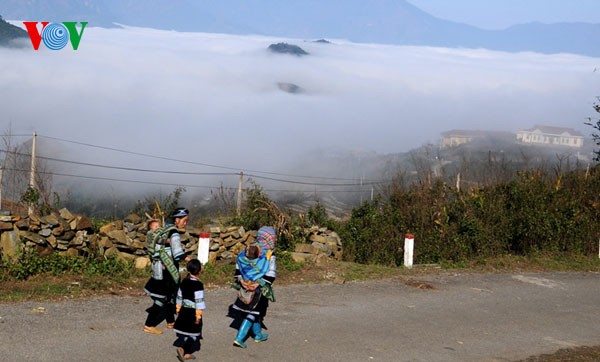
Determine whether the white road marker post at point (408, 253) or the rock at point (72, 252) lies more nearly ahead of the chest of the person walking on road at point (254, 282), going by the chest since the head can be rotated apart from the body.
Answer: the white road marker post

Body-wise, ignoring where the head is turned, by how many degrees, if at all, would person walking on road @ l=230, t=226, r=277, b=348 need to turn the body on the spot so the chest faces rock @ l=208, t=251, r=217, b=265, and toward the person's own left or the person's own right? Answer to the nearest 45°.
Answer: approximately 45° to the person's own left

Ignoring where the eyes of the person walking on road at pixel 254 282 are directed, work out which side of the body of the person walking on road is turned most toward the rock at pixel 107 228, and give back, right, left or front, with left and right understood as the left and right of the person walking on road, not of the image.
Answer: left

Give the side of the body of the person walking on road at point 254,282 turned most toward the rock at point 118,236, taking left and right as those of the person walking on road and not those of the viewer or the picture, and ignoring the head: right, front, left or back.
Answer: left

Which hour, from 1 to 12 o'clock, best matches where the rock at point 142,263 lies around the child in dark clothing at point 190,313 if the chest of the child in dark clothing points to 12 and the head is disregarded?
The rock is roughly at 10 o'clock from the child in dark clothing.

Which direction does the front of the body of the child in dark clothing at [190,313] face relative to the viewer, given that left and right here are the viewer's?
facing away from the viewer and to the right of the viewer

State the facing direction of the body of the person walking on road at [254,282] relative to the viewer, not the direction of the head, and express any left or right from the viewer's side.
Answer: facing away from the viewer and to the right of the viewer

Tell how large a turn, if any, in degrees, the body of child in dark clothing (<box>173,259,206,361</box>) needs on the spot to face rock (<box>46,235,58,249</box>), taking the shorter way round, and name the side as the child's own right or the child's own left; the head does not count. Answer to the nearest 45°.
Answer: approximately 90° to the child's own left
